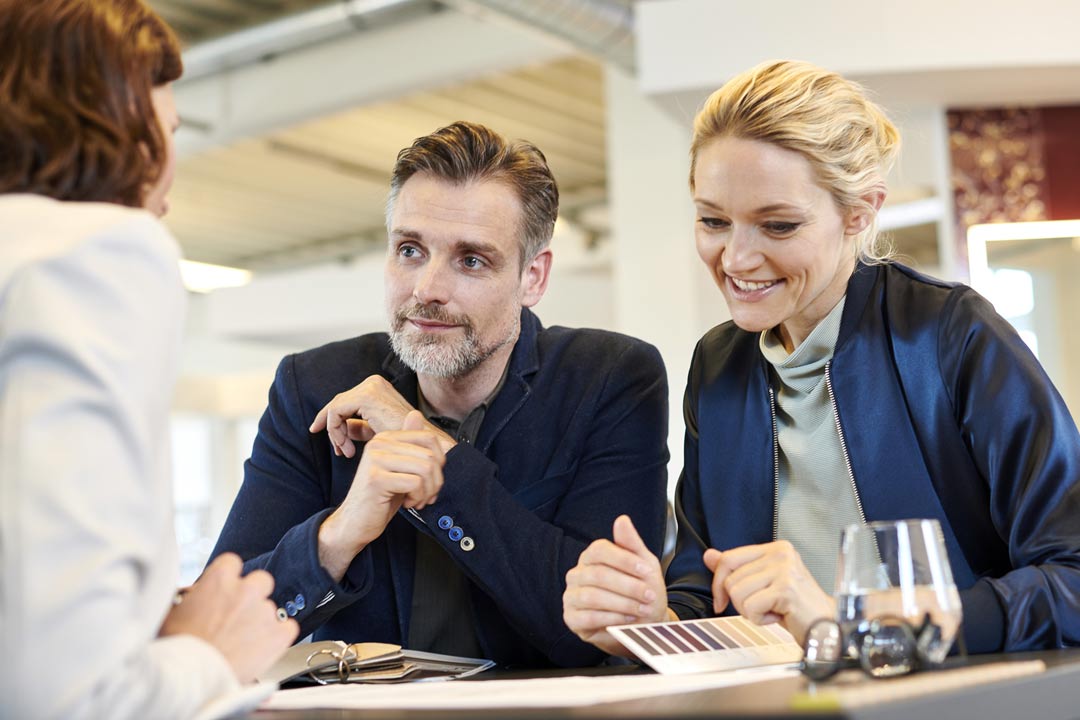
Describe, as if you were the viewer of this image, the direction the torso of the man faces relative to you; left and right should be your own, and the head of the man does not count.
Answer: facing the viewer and to the left of the viewer

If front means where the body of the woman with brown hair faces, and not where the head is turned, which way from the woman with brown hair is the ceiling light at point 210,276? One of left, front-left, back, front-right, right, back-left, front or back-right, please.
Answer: front-left

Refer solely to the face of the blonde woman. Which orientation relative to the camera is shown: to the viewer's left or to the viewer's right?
to the viewer's left

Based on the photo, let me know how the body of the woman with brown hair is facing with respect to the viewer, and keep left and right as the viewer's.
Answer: facing away from the viewer and to the right of the viewer

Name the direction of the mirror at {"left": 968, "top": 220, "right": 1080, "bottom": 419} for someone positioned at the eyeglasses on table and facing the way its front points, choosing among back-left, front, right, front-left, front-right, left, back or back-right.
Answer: back-right

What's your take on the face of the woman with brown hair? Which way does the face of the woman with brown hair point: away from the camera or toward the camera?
away from the camera

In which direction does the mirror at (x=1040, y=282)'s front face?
toward the camera

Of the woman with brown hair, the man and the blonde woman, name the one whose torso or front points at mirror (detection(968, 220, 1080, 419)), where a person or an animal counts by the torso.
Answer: the woman with brown hair

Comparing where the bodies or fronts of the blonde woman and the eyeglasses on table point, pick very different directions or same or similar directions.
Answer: same or similar directions

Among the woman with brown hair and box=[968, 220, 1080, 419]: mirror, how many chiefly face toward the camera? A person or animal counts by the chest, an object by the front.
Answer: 1

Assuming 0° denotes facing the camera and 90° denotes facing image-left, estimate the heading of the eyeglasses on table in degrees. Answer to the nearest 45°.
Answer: approximately 45°

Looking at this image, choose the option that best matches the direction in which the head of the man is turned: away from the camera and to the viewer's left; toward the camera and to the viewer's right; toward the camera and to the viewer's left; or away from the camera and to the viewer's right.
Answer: toward the camera and to the viewer's left

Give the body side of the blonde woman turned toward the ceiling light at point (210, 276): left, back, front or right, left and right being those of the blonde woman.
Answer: right

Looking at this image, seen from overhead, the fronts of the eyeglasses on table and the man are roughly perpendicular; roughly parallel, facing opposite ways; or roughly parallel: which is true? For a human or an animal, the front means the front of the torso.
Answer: roughly parallel
